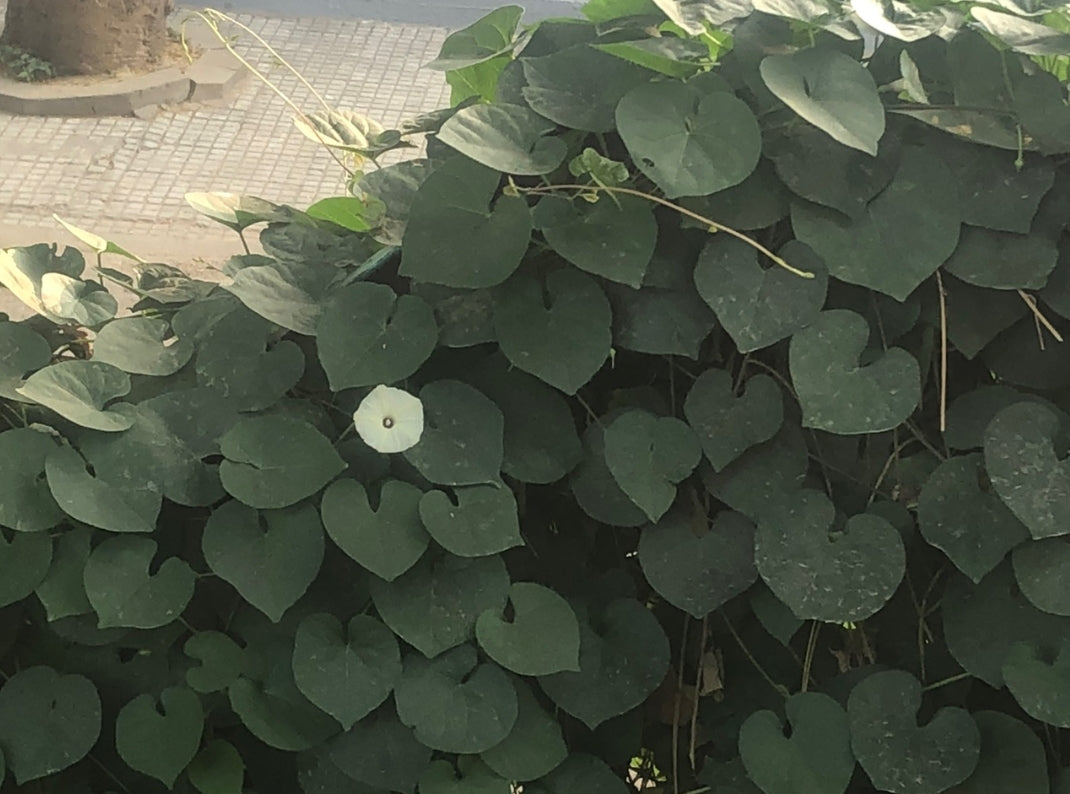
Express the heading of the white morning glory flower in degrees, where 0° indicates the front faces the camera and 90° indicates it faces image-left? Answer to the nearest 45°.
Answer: approximately 0°

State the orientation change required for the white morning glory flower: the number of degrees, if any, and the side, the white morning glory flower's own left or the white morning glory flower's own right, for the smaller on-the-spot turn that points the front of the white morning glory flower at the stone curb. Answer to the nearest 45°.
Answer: approximately 180°

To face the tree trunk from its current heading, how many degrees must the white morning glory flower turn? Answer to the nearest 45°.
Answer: approximately 180°
